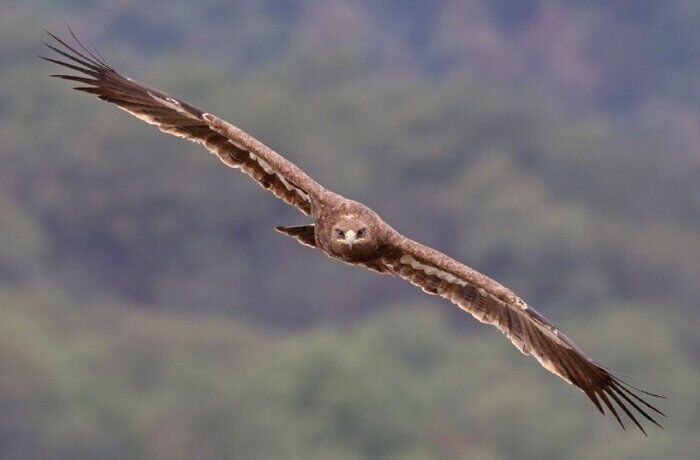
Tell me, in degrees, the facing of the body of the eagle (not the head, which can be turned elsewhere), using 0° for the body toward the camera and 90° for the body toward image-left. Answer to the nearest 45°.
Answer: approximately 0°
